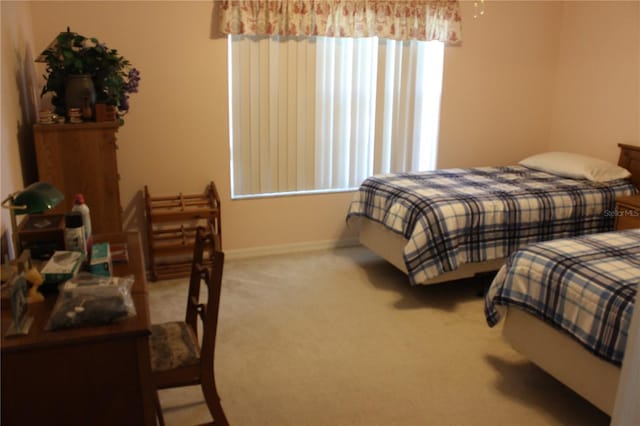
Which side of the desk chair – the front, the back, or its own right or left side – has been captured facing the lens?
left

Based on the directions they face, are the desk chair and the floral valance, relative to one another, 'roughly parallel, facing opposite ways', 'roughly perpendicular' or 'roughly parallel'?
roughly perpendicular

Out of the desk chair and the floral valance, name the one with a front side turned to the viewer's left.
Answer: the desk chair

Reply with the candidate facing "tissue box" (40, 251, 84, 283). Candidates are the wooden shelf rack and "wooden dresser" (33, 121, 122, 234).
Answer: the wooden shelf rack

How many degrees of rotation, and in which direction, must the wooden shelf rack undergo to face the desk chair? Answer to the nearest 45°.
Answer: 0° — it already faces it
